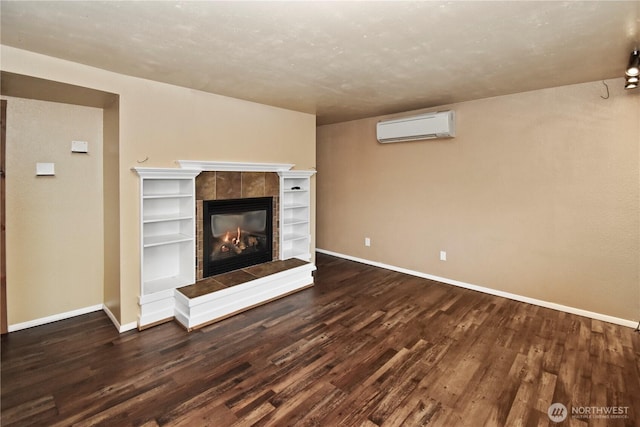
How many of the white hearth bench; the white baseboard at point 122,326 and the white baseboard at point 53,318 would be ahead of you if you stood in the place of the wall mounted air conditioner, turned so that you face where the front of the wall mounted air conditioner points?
3

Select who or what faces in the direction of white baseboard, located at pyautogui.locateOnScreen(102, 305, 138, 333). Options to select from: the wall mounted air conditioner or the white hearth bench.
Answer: the wall mounted air conditioner

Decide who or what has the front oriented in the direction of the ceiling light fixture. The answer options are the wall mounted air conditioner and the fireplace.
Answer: the fireplace

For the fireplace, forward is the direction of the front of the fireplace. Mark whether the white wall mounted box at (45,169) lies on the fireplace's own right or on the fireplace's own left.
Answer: on the fireplace's own right

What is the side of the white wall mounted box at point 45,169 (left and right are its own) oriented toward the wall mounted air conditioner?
left

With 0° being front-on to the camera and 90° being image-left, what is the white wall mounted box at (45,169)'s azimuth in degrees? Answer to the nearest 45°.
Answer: approximately 0°

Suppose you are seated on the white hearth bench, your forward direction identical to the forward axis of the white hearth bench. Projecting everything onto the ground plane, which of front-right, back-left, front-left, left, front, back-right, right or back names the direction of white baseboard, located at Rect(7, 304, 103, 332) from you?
back-right

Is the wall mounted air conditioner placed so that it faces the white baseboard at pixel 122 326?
yes

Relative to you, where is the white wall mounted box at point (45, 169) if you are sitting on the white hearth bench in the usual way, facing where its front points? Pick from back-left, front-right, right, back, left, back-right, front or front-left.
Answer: back-right
